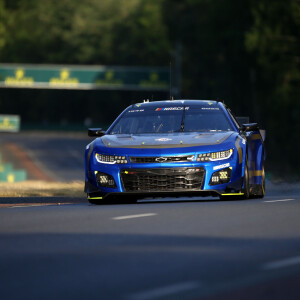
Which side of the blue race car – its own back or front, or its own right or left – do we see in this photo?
front
